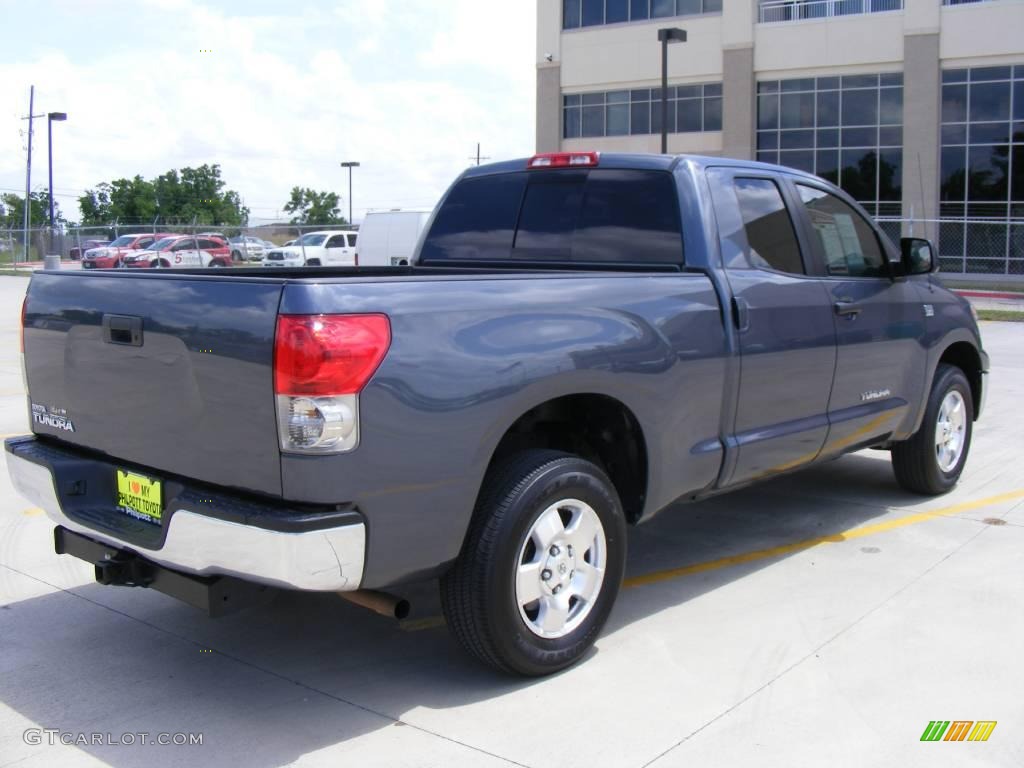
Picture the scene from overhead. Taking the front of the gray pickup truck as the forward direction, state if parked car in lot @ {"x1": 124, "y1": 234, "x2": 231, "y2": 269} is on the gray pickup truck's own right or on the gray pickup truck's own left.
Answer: on the gray pickup truck's own left

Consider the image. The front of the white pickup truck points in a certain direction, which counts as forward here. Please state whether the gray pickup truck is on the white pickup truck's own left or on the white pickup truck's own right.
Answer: on the white pickup truck's own left

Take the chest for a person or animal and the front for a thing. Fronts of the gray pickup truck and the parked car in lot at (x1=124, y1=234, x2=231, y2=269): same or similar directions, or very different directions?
very different directions

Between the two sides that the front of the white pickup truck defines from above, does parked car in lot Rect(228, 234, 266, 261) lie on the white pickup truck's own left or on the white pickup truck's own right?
on the white pickup truck's own right

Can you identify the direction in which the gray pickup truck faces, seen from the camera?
facing away from the viewer and to the right of the viewer

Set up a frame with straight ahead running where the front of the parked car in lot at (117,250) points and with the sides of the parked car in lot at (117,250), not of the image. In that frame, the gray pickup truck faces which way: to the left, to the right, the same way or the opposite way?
the opposite way

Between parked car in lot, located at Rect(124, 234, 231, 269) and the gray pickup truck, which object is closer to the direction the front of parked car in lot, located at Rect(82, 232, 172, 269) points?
the gray pickup truck

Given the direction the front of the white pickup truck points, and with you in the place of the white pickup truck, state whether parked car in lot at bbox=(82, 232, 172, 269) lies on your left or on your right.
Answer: on your right

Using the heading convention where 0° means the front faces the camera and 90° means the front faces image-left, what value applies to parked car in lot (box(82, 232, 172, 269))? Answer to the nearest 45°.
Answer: approximately 45°

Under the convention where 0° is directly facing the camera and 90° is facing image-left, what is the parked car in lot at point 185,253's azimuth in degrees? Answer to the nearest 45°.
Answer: approximately 45°

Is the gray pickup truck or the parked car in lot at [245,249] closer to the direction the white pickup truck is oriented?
the gray pickup truck
